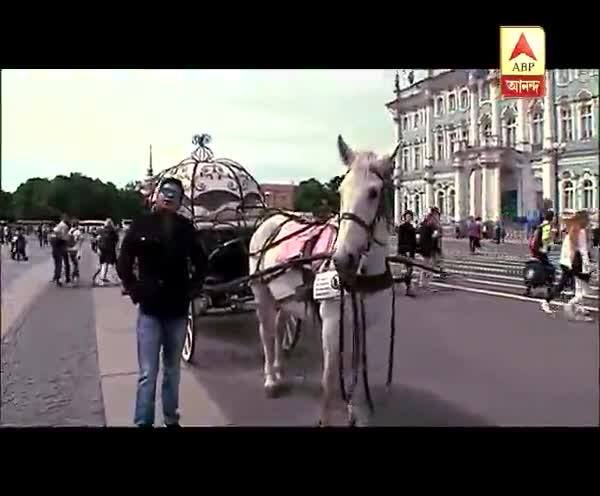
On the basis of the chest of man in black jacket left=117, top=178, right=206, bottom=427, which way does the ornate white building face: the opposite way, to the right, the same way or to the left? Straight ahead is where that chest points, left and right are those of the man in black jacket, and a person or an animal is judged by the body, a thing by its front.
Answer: to the right

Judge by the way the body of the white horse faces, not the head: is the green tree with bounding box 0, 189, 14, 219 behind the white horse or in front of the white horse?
behind

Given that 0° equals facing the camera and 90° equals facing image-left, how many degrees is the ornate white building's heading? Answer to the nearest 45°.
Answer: approximately 45°

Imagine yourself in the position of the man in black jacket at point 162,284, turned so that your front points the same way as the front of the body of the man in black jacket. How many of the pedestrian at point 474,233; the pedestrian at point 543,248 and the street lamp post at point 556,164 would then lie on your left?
3

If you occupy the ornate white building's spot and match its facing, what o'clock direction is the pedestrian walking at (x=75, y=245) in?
The pedestrian walking is roughly at 1 o'clock from the ornate white building.

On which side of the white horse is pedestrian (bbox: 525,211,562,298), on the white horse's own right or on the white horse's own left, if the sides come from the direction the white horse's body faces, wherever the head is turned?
on the white horse's own left

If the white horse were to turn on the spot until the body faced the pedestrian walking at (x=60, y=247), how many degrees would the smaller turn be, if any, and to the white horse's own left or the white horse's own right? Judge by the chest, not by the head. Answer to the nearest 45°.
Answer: approximately 135° to the white horse's own right

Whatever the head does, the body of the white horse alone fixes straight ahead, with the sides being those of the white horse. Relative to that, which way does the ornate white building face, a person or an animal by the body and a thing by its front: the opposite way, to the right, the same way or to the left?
to the right

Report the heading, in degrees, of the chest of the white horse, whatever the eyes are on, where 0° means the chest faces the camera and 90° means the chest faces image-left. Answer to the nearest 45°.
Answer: approximately 315°
